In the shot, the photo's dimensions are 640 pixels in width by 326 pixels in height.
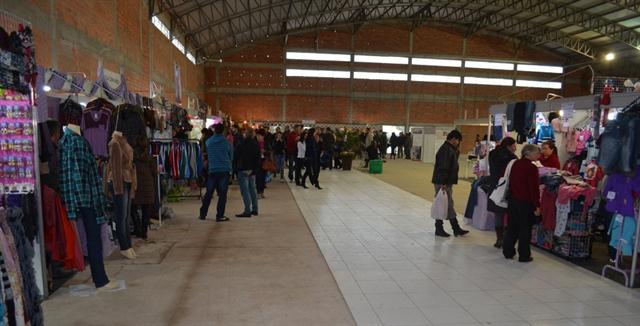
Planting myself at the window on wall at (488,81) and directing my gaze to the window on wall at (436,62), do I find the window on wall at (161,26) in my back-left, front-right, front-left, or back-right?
front-left

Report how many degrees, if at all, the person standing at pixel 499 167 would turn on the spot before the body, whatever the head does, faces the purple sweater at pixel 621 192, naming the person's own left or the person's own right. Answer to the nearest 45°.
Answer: approximately 45° to the person's own right

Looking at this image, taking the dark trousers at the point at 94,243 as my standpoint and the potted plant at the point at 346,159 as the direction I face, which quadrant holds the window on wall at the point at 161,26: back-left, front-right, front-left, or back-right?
front-left

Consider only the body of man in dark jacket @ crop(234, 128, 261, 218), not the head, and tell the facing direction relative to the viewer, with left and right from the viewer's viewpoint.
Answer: facing away from the viewer and to the left of the viewer

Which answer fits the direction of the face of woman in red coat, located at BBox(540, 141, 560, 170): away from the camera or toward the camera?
toward the camera

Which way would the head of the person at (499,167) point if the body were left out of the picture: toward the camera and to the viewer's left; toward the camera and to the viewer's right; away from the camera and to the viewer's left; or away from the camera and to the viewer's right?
away from the camera and to the viewer's right

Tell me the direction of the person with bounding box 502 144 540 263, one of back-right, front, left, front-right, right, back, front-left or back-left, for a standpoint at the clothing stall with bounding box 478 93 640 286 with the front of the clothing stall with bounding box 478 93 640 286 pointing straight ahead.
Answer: front

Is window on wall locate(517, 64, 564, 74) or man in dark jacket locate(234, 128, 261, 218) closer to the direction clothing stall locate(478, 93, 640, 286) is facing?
the man in dark jacket

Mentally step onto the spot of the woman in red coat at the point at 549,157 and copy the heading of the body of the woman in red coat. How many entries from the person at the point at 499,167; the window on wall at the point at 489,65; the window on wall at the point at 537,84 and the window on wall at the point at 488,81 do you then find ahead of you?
1

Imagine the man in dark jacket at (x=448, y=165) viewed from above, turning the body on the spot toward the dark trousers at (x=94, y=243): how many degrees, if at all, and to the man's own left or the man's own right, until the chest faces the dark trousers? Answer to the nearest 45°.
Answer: approximately 135° to the man's own right

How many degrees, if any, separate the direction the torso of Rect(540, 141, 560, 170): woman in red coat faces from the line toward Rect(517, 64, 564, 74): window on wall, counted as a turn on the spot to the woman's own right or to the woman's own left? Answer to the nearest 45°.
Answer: approximately 135° to the woman's own right
